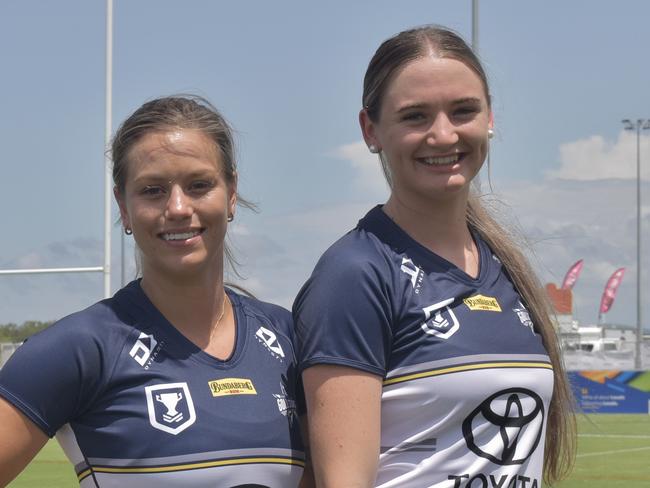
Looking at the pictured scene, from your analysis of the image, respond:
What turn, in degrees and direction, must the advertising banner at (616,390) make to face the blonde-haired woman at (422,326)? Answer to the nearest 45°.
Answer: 0° — it already faces them

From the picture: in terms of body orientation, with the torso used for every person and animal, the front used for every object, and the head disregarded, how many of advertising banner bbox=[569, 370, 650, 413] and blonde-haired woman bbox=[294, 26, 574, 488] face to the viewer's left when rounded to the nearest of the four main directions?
0

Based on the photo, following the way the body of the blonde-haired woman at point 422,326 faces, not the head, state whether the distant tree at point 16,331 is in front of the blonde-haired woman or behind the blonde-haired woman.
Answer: behind

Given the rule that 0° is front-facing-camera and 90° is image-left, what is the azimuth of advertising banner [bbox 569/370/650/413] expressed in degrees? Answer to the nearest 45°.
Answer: approximately 0°

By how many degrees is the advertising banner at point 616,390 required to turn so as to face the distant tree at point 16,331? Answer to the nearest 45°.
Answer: approximately 90° to its right
